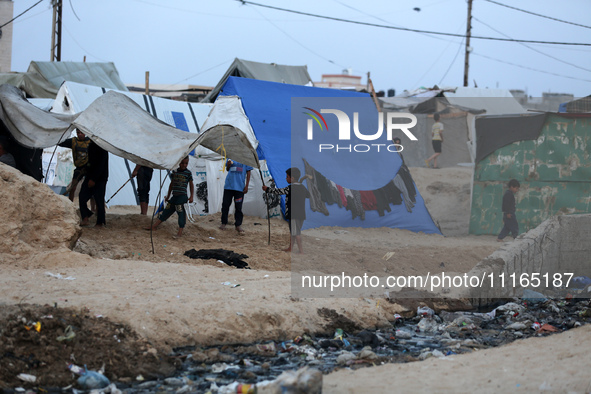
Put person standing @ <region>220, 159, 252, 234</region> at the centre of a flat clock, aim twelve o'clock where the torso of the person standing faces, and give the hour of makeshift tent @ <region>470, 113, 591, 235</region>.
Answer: The makeshift tent is roughly at 9 o'clock from the person standing.

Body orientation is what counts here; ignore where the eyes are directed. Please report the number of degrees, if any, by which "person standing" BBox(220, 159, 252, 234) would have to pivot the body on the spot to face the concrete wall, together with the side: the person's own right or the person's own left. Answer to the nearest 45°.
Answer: approximately 45° to the person's own left

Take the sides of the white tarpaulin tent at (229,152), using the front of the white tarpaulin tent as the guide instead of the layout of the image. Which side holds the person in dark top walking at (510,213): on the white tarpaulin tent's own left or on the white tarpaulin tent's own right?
on the white tarpaulin tent's own left

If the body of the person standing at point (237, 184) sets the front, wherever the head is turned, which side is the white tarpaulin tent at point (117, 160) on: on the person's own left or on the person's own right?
on the person's own right

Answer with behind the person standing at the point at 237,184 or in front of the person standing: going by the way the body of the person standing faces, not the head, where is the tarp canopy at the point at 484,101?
behind

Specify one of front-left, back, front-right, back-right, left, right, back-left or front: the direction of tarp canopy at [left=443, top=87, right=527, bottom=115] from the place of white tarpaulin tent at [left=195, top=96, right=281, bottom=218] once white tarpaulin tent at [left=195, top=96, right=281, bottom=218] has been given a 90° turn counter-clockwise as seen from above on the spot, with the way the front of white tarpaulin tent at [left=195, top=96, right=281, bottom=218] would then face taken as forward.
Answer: front-left

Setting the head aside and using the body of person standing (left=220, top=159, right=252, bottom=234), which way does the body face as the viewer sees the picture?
toward the camera

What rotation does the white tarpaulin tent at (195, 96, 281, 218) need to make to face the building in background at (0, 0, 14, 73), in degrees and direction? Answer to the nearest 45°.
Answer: approximately 135° to its right

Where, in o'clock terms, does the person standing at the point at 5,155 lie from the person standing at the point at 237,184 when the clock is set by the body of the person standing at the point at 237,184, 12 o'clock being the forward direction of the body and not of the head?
the person standing at the point at 5,155 is roughly at 2 o'clock from the person standing at the point at 237,184.

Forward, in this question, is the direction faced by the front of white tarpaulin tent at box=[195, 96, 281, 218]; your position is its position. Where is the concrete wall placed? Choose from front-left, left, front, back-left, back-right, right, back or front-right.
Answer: front-left

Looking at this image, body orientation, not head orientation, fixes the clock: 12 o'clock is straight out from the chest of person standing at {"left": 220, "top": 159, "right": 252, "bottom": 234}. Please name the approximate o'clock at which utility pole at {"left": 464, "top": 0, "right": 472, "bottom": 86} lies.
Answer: The utility pole is roughly at 7 o'clock from the person standing.

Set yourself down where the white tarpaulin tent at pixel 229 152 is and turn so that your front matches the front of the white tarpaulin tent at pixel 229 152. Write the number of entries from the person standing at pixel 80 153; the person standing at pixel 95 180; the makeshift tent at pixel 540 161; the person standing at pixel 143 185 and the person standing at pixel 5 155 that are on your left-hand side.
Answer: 1

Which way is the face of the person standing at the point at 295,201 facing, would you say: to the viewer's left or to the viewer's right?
to the viewer's left

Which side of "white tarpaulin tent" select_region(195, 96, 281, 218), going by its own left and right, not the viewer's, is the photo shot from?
front
